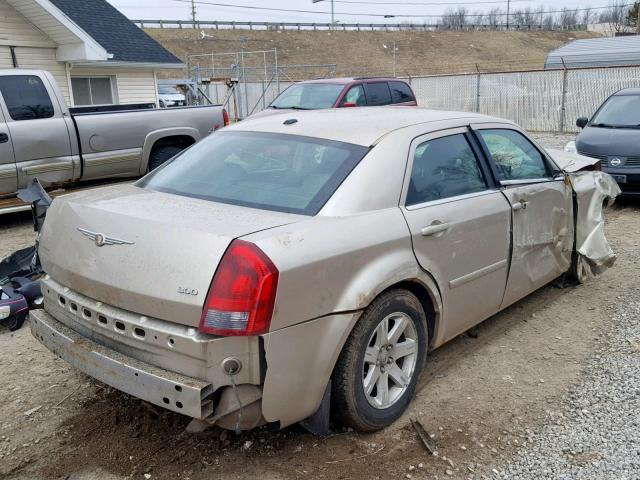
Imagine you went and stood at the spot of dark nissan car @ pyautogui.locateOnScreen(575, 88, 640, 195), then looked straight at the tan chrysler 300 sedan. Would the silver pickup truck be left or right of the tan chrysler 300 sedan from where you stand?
right

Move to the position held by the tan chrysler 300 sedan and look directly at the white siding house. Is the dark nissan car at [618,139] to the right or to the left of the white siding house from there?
right

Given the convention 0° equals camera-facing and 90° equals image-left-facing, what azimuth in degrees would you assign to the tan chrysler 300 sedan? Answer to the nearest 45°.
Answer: approximately 225°

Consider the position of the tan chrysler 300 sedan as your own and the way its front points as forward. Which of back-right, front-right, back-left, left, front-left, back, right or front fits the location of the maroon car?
front-left

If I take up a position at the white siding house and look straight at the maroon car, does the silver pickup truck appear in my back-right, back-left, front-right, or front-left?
front-right

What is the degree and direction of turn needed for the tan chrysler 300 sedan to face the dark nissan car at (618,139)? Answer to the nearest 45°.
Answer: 0° — it already faces it

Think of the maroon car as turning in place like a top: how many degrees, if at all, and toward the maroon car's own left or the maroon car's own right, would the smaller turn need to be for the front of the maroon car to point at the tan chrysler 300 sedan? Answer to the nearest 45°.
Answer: approximately 45° to the maroon car's own left

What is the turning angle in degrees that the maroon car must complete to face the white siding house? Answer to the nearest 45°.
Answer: approximately 90° to its right

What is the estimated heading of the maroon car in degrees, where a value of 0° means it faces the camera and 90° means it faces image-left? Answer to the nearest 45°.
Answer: approximately 45°

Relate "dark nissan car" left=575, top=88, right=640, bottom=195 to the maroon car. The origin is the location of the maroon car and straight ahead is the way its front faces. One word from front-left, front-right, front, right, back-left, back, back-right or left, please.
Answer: left

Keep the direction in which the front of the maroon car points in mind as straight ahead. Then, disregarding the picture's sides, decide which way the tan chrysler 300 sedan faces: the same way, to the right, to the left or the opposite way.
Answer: the opposite way

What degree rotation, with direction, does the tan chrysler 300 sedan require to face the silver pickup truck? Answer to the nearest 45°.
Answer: approximately 90° to its left

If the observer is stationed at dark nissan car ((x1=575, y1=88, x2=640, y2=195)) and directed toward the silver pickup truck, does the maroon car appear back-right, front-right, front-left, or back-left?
front-right
